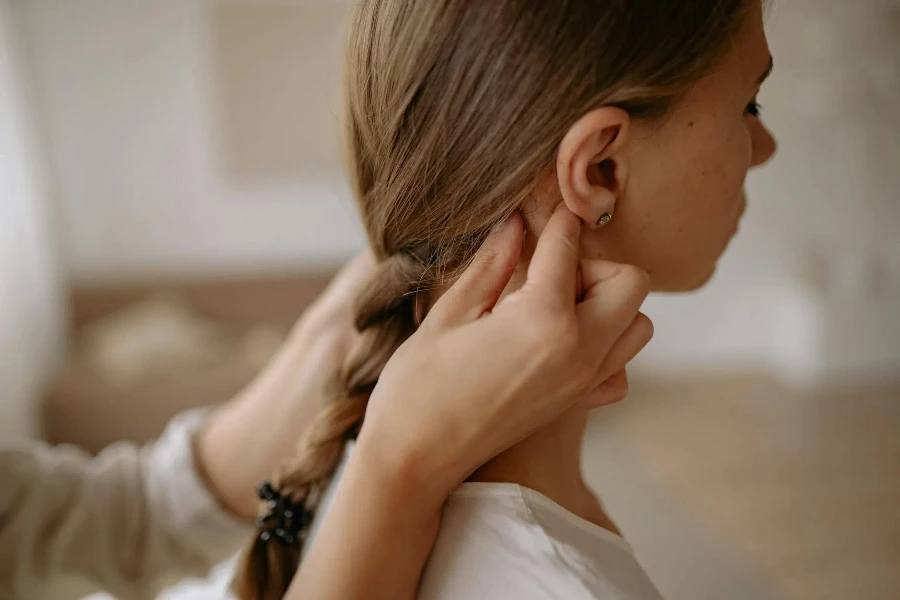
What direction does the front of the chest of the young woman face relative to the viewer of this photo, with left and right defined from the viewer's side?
facing away from the viewer and to the right of the viewer
